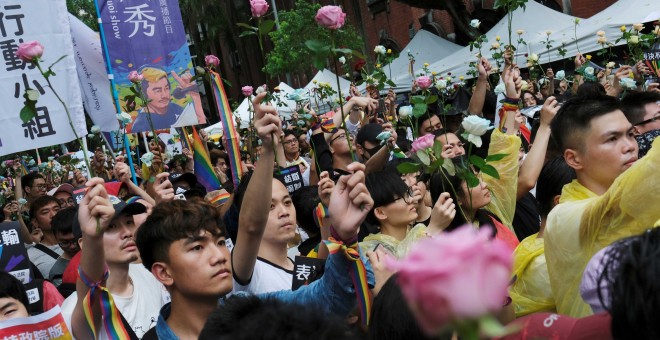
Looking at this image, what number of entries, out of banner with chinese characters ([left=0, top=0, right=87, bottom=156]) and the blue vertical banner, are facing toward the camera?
2

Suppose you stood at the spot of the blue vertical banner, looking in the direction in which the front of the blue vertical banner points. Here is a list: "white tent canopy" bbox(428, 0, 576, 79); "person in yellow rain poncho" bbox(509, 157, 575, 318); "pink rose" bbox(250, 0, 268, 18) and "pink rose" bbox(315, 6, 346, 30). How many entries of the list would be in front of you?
3

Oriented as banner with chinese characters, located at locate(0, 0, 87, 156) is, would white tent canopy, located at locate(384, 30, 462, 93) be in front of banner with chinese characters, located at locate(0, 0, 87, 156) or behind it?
behind

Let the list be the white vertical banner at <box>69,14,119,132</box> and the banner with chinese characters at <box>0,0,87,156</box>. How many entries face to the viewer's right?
0
